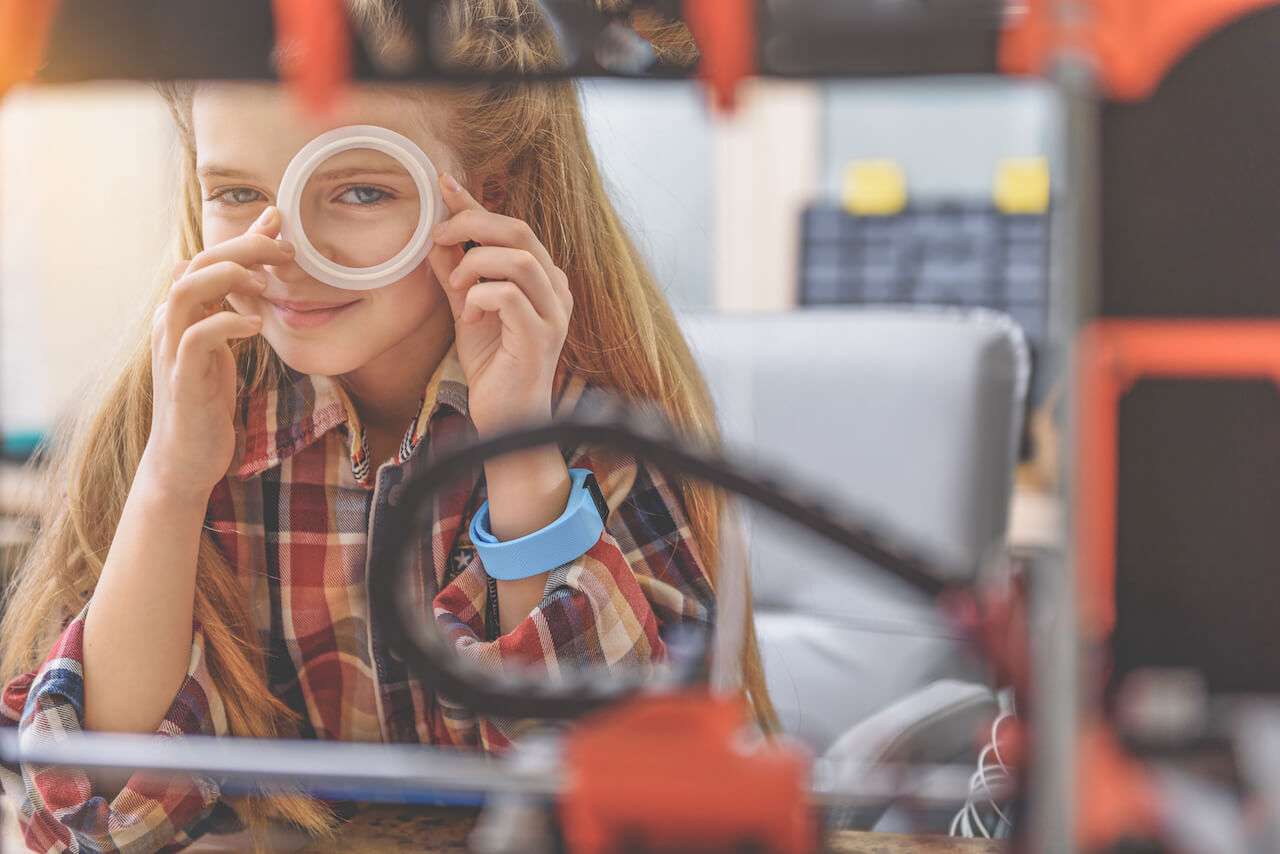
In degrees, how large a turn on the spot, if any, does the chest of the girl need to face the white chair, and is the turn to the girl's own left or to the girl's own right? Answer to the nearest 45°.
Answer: approximately 135° to the girl's own left

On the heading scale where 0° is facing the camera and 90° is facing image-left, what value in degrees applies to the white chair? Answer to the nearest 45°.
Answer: approximately 45°

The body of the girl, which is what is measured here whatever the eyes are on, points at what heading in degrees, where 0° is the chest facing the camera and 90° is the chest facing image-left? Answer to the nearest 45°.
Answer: approximately 0°

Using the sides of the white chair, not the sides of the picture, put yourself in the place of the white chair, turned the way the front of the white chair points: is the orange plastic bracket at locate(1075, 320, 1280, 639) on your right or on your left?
on your left

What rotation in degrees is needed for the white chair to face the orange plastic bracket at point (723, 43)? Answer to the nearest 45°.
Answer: approximately 45° to its left
